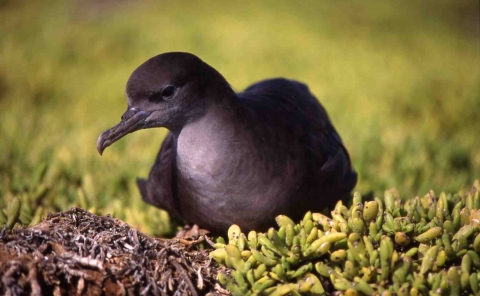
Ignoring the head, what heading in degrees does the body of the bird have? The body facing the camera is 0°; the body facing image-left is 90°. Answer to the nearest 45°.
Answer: approximately 45°
